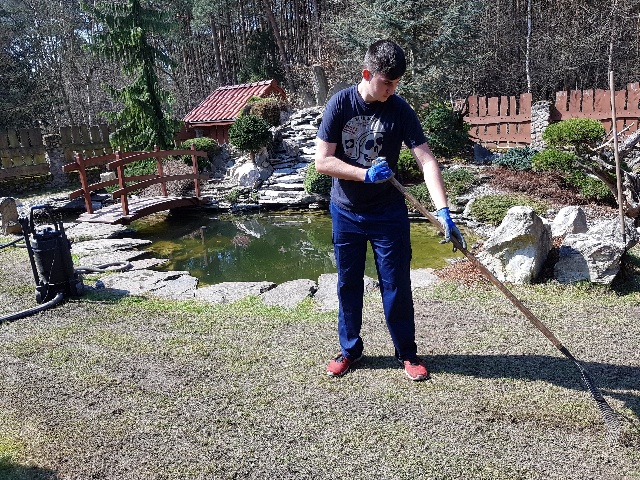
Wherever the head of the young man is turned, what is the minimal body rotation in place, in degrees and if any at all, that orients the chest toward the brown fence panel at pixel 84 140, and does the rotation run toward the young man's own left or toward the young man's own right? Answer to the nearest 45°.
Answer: approximately 135° to the young man's own right

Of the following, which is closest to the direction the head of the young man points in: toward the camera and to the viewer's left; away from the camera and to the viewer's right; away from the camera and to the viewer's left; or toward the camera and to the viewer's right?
toward the camera and to the viewer's right

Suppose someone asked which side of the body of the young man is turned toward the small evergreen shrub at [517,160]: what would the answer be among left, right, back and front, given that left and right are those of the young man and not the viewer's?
back

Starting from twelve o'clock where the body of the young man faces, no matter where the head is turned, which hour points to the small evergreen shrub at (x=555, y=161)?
The small evergreen shrub is roughly at 7 o'clock from the young man.

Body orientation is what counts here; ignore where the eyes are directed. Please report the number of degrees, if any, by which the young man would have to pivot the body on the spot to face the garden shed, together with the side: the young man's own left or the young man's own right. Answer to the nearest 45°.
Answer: approximately 180°

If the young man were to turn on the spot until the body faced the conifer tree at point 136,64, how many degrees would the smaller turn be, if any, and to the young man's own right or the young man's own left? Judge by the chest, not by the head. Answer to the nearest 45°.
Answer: approximately 135° to the young man's own right

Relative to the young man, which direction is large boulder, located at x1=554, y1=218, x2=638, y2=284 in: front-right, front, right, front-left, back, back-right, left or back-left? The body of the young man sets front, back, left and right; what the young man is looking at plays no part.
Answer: back-left

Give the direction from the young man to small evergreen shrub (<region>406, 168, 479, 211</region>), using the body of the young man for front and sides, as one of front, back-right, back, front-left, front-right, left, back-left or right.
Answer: back

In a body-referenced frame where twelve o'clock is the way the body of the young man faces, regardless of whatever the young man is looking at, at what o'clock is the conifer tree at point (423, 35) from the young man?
The conifer tree is roughly at 6 o'clock from the young man.

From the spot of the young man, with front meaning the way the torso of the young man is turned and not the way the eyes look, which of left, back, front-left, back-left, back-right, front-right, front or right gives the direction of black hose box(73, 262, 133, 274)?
back-right

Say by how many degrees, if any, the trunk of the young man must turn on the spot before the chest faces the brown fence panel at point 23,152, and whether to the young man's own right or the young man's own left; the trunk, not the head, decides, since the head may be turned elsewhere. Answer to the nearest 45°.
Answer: approximately 135° to the young man's own right

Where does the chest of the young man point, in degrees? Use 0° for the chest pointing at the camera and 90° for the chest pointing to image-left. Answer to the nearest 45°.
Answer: approximately 0°
